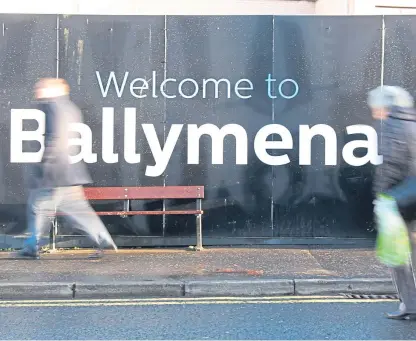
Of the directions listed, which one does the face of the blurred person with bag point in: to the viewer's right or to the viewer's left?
to the viewer's left

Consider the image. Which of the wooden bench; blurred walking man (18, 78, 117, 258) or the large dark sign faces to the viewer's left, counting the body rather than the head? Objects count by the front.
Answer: the blurred walking man

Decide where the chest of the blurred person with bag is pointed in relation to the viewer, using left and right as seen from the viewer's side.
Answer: facing to the left of the viewer

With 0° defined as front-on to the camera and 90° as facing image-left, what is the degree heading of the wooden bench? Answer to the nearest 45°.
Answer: approximately 0°

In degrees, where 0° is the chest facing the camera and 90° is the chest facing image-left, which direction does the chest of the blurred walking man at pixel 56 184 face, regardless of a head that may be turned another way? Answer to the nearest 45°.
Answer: approximately 90°

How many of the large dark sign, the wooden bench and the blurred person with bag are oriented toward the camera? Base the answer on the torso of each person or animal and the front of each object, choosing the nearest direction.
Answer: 2

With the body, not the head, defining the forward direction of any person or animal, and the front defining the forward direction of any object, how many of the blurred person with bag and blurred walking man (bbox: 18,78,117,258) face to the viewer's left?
2

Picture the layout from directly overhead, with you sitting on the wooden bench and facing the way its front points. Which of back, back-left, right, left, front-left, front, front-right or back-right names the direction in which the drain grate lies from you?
front-left

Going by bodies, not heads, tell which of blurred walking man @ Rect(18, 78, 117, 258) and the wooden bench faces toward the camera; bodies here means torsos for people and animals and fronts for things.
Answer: the wooden bench

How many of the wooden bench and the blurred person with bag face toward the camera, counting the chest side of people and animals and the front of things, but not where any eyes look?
1

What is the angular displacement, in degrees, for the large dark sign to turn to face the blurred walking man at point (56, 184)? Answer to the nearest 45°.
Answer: approximately 45° to its right

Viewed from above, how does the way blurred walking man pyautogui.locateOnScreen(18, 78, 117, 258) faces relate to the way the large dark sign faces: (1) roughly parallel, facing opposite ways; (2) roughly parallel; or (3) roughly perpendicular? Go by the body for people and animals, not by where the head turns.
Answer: roughly perpendicular

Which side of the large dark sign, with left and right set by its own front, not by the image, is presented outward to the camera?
front
